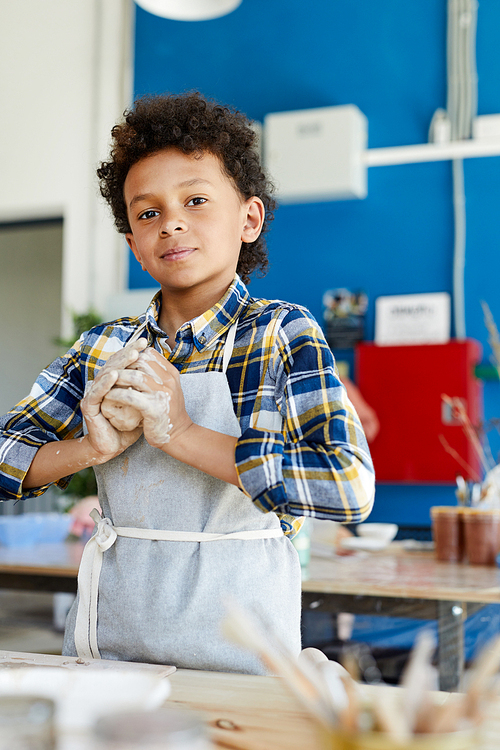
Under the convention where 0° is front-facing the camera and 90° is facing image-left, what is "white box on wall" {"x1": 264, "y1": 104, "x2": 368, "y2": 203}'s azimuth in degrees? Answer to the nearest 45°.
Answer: approximately 0°

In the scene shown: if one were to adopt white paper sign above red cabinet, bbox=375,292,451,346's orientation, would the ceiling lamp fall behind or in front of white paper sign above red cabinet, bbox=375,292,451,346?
in front

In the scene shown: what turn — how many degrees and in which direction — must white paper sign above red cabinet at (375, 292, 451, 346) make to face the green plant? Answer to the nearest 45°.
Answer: approximately 90° to its right

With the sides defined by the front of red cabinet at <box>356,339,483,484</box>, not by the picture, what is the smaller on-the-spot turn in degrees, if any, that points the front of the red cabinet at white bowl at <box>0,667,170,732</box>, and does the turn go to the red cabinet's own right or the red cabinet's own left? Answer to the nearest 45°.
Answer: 0° — it already faces it

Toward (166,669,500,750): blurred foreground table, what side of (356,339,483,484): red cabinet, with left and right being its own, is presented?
front

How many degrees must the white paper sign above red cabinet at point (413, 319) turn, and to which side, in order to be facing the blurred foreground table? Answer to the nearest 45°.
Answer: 0° — it already faces it

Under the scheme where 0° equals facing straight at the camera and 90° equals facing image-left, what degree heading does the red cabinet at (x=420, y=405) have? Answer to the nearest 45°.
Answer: approximately 0°

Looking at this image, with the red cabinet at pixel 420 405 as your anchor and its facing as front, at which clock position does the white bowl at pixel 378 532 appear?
The white bowl is roughly at 12 o'clock from the red cabinet.

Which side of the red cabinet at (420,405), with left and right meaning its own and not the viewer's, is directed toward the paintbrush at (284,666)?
front

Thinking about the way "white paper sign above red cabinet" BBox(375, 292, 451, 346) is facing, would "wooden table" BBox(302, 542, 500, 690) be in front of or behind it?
in front

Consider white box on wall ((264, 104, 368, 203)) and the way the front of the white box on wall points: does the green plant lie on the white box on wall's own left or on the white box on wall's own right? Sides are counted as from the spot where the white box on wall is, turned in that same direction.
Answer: on the white box on wall's own right

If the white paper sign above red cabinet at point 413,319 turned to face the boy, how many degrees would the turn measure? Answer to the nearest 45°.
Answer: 0° — it already faces them
